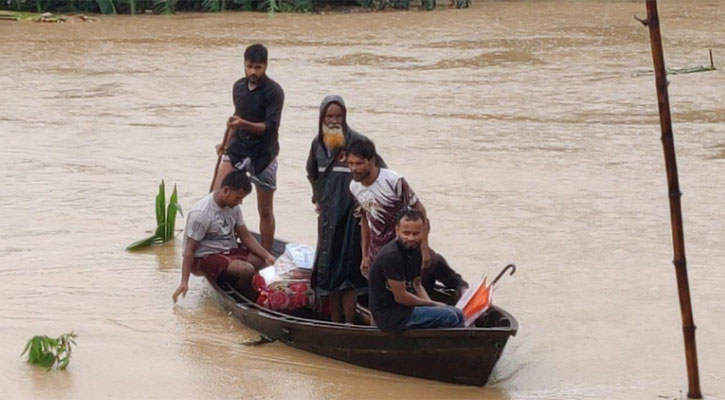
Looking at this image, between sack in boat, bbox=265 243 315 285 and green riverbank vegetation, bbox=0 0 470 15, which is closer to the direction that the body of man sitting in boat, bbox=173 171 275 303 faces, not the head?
the sack in boat

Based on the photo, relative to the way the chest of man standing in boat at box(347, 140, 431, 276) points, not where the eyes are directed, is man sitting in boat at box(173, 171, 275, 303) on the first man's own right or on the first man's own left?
on the first man's own right

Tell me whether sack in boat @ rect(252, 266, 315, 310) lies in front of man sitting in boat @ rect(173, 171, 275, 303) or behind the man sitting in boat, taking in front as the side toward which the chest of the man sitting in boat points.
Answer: in front

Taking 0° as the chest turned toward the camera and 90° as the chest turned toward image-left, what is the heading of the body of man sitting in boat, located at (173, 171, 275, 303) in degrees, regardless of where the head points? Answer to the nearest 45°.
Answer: approximately 315°

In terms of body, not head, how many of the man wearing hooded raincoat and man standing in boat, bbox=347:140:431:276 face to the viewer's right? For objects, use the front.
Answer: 0

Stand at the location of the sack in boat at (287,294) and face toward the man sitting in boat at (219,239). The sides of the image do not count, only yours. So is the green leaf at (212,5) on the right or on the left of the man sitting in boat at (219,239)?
right

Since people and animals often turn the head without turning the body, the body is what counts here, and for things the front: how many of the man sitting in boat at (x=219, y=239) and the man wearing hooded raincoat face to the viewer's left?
0
